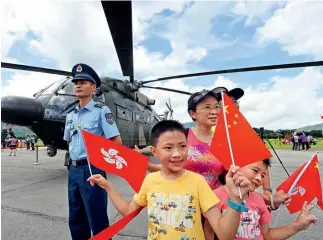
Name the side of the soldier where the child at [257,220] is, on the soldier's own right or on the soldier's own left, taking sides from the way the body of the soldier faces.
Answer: on the soldier's own left

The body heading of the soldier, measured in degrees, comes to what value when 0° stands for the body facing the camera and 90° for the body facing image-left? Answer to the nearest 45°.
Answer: approximately 45°

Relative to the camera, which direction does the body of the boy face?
toward the camera

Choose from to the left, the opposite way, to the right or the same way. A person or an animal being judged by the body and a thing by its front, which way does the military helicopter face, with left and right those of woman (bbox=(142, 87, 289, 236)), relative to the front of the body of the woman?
to the right

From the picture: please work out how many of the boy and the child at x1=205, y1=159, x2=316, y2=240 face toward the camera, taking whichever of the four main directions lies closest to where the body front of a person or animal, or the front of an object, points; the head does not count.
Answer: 2

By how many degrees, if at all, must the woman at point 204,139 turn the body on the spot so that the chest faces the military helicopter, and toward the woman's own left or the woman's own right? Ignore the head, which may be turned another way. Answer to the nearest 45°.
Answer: approximately 180°

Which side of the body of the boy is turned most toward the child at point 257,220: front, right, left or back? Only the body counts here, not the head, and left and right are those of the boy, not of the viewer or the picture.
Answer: left

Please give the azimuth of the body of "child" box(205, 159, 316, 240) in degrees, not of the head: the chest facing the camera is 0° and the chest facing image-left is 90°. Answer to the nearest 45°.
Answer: approximately 0°

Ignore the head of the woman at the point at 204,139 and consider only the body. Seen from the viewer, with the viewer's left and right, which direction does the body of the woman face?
facing the viewer and to the right of the viewer

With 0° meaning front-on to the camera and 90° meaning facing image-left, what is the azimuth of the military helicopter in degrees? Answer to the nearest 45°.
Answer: approximately 45°
